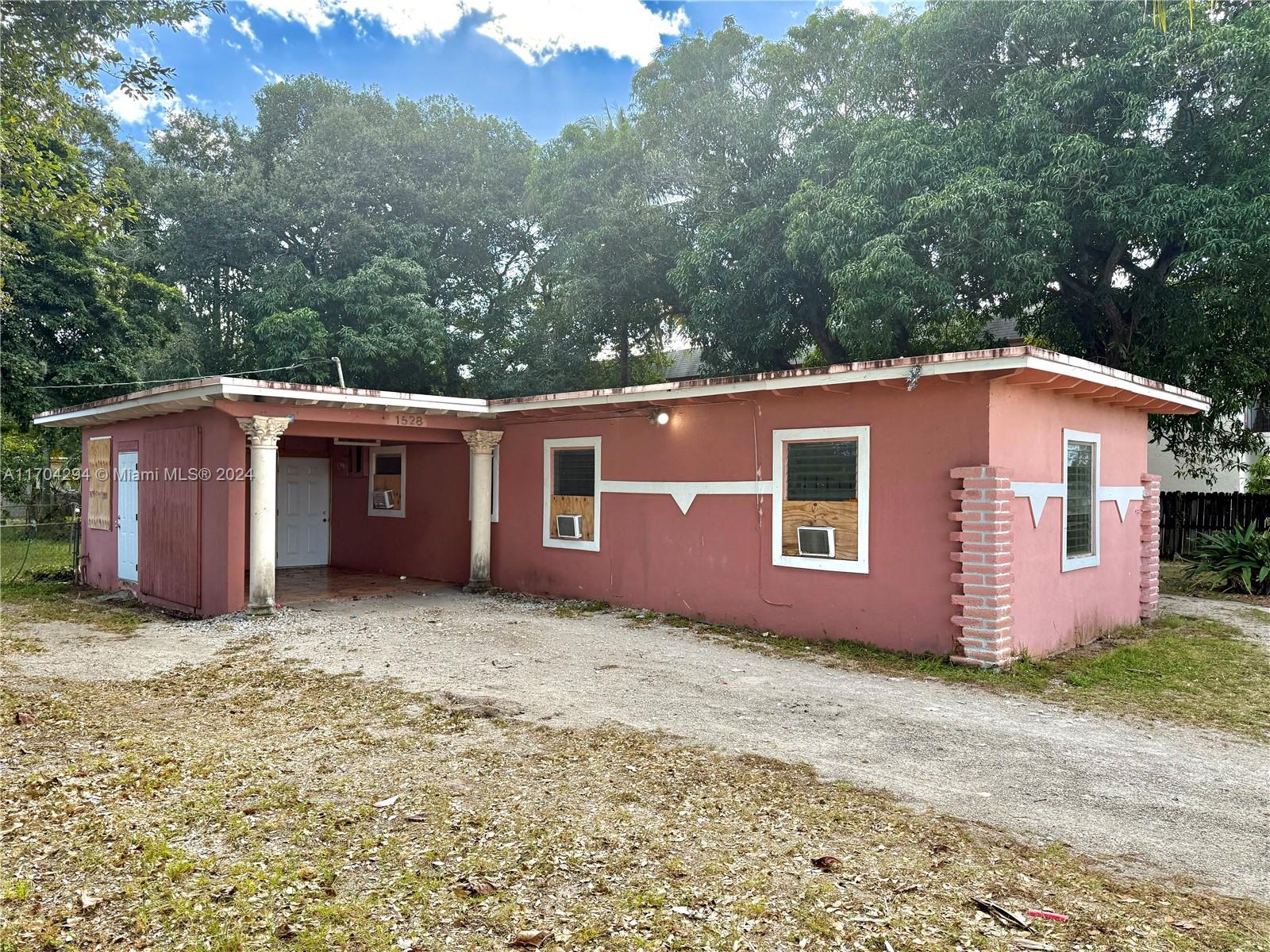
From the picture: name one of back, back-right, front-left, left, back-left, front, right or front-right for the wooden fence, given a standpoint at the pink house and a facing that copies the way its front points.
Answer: left

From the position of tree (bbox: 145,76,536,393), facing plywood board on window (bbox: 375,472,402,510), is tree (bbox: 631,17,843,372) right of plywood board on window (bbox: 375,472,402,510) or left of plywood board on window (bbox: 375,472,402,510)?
left
